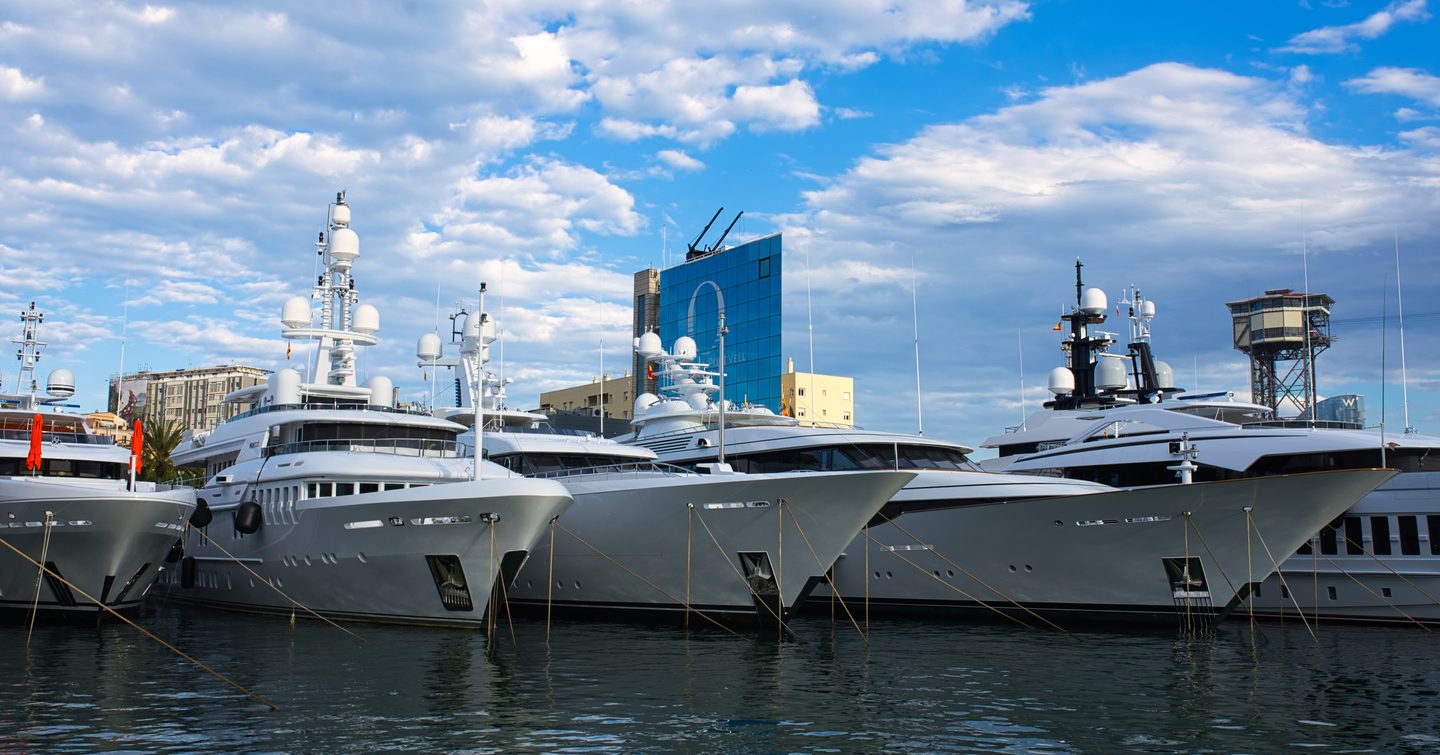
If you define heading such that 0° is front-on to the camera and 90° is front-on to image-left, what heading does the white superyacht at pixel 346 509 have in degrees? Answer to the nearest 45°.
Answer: approximately 315°

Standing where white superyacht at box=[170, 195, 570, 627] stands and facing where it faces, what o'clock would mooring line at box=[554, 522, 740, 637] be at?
The mooring line is roughly at 11 o'clock from the white superyacht.

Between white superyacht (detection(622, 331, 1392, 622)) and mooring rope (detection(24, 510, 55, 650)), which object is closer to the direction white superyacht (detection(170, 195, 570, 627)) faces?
the white superyacht

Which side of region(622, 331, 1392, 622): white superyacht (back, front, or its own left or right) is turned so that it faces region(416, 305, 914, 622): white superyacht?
right

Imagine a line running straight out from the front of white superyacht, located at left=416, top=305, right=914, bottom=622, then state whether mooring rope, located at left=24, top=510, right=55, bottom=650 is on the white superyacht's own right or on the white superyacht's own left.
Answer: on the white superyacht's own right

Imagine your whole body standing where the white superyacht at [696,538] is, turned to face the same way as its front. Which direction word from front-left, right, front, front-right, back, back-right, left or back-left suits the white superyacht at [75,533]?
back-right

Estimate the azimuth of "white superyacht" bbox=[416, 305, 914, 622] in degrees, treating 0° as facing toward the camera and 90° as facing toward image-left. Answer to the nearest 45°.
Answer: approximately 315°
